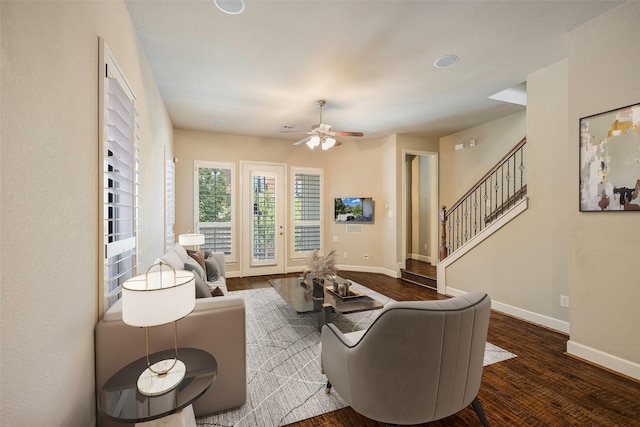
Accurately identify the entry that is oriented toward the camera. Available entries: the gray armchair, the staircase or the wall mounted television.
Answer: the wall mounted television

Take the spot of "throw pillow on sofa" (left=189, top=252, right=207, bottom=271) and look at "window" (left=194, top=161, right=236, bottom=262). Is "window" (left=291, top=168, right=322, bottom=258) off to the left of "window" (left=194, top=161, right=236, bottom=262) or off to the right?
right

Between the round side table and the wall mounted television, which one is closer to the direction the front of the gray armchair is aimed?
the wall mounted television

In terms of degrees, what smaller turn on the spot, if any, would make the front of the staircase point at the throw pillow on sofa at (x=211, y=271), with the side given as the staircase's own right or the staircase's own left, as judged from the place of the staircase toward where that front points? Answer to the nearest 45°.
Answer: approximately 90° to the staircase's own left

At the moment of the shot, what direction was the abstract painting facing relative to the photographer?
facing the viewer and to the left of the viewer

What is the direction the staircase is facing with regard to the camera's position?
facing away from the viewer and to the left of the viewer

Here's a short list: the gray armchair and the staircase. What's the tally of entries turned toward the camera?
0

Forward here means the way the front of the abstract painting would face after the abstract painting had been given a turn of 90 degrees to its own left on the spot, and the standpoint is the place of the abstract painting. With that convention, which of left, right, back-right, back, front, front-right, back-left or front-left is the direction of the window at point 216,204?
back-right

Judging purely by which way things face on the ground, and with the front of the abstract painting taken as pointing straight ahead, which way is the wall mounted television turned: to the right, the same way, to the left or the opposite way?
to the left

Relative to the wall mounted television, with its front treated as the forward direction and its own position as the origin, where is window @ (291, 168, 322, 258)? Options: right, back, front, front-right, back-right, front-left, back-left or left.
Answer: right

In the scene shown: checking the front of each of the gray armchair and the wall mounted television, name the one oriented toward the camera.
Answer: the wall mounted television

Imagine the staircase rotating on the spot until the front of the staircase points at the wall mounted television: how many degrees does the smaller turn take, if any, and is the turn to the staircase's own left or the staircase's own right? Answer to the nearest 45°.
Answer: approximately 45° to the staircase's own left

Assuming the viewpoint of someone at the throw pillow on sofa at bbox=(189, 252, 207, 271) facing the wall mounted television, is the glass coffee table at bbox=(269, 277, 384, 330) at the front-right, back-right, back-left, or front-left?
front-right

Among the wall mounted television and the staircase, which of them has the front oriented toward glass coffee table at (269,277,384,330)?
the wall mounted television

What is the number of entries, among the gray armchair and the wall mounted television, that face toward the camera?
1

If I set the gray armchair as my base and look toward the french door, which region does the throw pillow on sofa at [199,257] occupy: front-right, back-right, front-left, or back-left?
front-left

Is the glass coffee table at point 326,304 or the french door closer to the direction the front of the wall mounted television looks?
the glass coffee table

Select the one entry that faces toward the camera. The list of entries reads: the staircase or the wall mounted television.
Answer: the wall mounted television

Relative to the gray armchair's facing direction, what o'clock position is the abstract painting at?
The abstract painting is roughly at 3 o'clock from the gray armchair.

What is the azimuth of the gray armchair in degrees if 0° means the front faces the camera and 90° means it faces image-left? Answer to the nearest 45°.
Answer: approximately 135°

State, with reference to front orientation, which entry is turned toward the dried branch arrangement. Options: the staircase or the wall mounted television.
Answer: the wall mounted television

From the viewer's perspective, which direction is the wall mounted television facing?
toward the camera

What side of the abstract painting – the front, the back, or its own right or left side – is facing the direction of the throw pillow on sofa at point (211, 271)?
front

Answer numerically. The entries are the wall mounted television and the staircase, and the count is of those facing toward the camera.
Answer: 1
